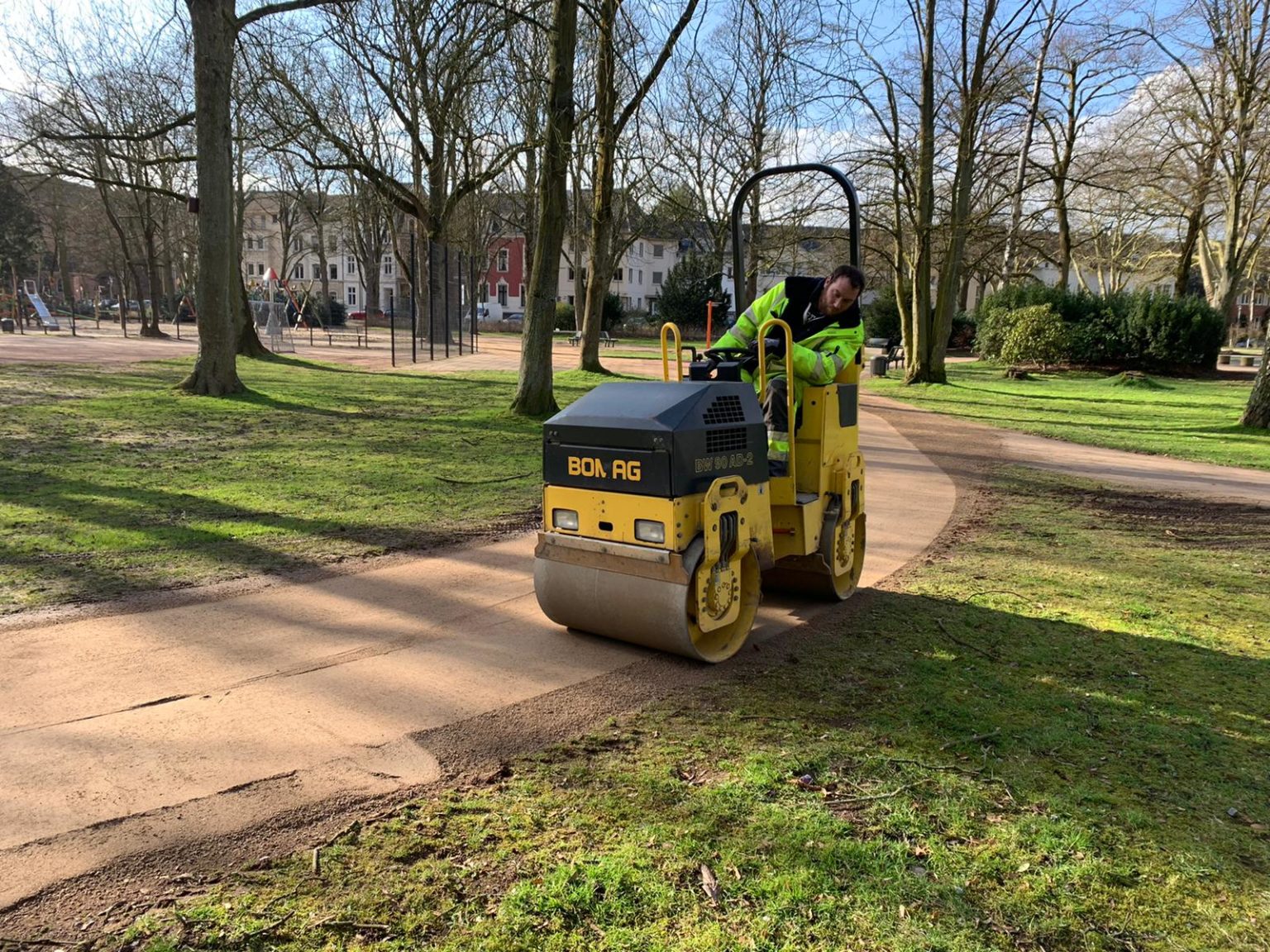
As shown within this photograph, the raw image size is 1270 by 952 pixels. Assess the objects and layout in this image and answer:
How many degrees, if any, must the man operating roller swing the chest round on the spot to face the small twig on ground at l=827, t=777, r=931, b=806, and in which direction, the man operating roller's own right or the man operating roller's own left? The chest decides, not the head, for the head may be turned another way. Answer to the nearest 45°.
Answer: approximately 45° to the man operating roller's own left

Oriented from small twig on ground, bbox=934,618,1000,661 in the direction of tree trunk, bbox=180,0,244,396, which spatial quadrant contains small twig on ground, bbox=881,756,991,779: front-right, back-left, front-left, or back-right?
back-left

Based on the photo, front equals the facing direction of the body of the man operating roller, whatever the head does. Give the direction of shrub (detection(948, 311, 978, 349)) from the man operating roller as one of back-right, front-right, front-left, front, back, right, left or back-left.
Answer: back-right

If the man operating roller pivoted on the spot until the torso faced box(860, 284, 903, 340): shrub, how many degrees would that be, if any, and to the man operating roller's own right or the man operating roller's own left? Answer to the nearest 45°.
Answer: approximately 135° to the man operating roller's own right

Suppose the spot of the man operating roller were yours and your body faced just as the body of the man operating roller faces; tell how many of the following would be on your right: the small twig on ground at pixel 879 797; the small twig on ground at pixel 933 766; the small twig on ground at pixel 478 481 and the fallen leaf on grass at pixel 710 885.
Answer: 1

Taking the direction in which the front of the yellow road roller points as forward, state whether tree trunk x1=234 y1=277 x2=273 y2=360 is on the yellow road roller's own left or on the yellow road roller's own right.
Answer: on the yellow road roller's own right

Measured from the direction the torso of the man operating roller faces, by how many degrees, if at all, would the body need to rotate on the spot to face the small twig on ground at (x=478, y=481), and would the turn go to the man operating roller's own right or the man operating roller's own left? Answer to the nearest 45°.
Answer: approximately 90° to the man operating roller's own right

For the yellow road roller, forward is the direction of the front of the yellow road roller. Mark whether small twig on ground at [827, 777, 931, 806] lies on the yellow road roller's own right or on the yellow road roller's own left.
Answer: on the yellow road roller's own left

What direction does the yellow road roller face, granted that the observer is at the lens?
facing the viewer and to the left of the viewer

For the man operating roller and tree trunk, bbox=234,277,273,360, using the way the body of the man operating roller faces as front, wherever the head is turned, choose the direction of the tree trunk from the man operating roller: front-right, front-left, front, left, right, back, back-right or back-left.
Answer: right

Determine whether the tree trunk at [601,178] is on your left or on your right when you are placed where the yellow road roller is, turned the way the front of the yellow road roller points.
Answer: on your right
